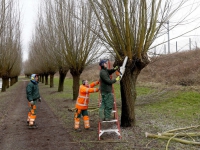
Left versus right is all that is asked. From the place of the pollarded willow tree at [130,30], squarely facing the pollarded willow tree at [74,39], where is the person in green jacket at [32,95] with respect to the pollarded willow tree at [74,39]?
left

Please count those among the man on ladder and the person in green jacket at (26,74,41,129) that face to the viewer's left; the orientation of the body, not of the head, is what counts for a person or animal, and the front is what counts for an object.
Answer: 0

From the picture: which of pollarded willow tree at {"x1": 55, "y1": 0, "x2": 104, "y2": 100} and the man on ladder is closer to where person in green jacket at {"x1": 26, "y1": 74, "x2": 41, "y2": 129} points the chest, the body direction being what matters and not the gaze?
the man on ladder

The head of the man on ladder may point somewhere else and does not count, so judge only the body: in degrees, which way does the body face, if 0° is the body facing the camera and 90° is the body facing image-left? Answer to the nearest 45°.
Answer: approximately 270°

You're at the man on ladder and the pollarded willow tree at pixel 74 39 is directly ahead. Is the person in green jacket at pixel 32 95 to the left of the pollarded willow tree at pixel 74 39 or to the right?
left

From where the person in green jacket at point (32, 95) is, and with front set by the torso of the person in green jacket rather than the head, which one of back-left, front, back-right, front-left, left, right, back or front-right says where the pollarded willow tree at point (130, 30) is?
front

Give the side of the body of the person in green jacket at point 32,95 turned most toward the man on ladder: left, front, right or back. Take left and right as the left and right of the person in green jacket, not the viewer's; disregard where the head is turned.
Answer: front

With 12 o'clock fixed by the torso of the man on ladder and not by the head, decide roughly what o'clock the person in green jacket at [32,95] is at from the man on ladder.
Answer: The person in green jacket is roughly at 7 o'clock from the man on ladder.

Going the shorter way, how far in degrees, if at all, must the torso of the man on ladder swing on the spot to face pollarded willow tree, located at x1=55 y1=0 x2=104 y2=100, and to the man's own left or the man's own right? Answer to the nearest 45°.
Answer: approximately 90° to the man's own left
